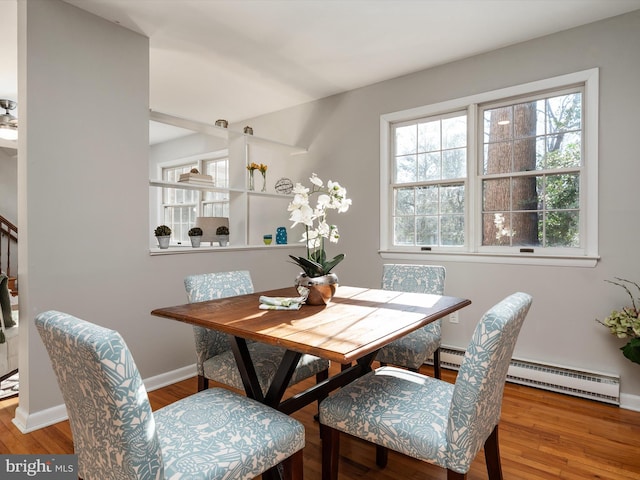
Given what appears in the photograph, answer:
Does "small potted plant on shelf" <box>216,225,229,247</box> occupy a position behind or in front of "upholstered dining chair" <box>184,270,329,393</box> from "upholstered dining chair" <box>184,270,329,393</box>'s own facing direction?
behind

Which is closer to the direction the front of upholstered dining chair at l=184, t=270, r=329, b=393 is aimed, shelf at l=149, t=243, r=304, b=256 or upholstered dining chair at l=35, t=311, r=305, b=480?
the upholstered dining chair

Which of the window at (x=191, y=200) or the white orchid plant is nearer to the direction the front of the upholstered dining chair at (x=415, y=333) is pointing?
the white orchid plant

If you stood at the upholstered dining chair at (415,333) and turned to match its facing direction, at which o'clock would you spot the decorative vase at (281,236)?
The decorative vase is roughly at 3 o'clock from the upholstered dining chair.

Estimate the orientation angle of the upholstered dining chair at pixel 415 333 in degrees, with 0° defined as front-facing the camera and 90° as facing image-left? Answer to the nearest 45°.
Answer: approximately 45°

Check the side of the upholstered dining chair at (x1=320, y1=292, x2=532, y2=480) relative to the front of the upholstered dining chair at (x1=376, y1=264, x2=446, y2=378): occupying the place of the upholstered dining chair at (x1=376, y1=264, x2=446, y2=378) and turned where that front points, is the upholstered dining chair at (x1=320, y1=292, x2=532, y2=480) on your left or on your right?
on your left

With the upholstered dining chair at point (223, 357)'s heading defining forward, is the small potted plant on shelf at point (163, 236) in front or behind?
behind

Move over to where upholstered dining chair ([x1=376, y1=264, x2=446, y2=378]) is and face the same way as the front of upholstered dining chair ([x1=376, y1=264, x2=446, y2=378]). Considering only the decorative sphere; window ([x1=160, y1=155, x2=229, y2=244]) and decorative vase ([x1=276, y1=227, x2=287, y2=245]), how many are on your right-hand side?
3

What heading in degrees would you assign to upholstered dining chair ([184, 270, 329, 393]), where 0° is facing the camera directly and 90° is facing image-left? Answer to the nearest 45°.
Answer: approximately 315°

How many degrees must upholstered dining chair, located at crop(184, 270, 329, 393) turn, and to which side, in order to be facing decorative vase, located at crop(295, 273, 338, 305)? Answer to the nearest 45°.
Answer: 0° — it already faces it

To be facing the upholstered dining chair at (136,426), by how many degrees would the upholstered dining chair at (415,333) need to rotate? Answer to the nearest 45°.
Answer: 0° — it already faces it
